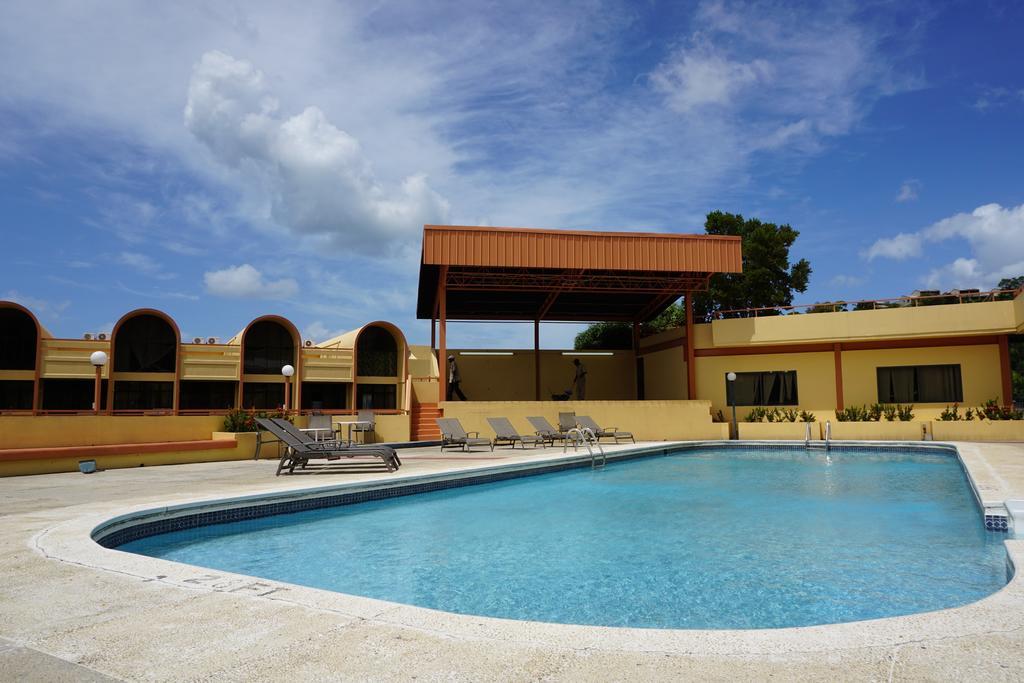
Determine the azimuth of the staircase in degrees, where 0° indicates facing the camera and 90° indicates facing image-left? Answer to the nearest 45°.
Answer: approximately 0°

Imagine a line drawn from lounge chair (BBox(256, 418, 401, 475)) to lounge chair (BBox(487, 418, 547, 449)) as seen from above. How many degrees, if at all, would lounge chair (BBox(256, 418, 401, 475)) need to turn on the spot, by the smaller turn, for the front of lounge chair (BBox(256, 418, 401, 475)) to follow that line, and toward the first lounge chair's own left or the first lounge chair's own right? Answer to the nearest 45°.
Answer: approximately 45° to the first lounge chair's own left

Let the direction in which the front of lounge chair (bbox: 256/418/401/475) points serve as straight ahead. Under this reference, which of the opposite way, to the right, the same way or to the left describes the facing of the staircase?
to the right

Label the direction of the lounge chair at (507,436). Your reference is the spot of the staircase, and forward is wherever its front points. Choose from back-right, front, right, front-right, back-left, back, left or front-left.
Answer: front-left

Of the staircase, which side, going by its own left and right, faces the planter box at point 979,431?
left

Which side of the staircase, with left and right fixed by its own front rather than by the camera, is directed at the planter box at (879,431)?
left

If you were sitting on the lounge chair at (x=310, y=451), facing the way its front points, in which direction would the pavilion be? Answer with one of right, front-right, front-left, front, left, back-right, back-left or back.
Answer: front-left

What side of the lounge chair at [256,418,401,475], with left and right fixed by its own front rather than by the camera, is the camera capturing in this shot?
right

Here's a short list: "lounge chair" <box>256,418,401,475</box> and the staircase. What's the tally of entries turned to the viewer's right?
1

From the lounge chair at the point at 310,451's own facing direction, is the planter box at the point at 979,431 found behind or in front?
in front

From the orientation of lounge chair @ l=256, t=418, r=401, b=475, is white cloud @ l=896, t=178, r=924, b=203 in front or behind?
in front

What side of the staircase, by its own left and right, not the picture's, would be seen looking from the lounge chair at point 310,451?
front

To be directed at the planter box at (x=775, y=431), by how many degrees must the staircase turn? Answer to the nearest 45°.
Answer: approximately 90° to its left
